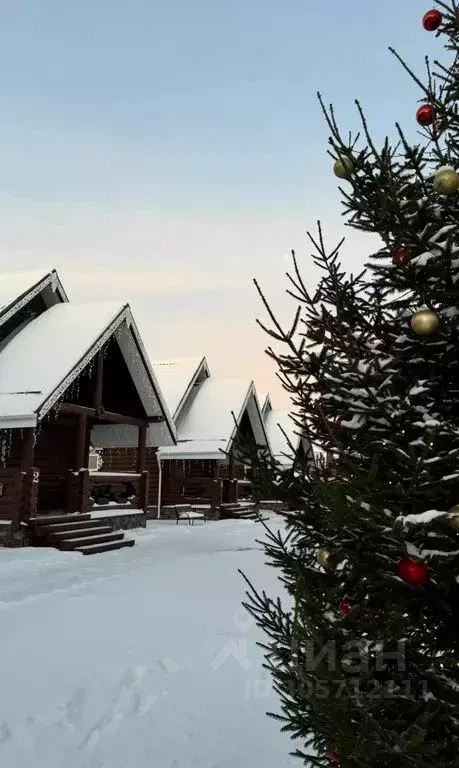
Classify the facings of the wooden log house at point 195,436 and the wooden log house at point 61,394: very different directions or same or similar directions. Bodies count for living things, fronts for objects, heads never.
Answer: same or similar directions

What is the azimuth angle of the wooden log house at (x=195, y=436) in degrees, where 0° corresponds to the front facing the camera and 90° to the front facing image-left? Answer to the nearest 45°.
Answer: approximately 315°

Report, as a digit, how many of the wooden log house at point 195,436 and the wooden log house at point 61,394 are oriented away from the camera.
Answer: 0

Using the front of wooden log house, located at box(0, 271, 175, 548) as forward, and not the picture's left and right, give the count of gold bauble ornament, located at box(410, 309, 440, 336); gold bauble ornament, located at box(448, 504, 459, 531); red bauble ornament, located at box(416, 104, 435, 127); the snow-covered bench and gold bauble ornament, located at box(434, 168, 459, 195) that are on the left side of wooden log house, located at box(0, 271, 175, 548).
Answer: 1

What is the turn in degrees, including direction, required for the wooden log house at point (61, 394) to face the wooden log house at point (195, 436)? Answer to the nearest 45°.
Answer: approximately 90° to its left

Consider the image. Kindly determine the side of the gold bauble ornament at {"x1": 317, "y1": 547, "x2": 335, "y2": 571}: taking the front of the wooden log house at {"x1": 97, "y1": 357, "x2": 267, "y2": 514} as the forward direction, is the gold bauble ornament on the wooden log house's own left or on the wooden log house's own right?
on the wooden log house's own right

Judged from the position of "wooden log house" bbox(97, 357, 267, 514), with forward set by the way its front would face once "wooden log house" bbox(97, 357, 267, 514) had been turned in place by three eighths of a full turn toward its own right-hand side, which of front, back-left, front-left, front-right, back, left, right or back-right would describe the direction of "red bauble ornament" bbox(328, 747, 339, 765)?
left

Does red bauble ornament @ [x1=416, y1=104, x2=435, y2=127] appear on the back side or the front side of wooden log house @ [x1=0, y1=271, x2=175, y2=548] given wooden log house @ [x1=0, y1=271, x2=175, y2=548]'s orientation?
on the front side

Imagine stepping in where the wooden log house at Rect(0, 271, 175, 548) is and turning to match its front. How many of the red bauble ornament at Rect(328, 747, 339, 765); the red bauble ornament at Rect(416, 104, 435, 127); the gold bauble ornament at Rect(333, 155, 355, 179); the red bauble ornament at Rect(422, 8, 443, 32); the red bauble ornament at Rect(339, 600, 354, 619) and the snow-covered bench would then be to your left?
1

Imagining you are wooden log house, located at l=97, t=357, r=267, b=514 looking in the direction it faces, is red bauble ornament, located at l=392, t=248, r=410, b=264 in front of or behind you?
in front
